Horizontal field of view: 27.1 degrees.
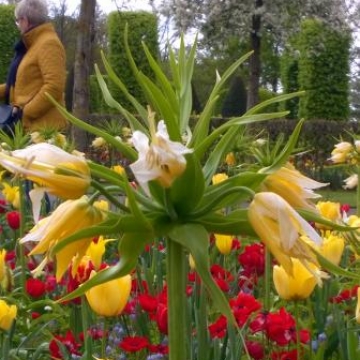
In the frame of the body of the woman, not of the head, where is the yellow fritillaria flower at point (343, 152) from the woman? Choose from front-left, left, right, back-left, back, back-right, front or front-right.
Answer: back-left

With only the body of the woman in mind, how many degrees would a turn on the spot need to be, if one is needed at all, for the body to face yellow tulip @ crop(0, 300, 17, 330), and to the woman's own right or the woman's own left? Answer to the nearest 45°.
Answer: approximately 90° to the woman's own left

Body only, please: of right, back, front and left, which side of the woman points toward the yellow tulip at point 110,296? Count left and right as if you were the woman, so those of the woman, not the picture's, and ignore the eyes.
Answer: left

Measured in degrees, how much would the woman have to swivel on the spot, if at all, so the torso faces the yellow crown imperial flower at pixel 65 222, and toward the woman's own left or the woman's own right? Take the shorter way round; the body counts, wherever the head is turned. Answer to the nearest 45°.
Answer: approximately 90° to the woman's own left

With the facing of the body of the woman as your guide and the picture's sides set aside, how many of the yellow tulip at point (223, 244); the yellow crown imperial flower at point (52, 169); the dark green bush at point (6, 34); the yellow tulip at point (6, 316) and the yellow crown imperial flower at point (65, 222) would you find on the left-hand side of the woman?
4

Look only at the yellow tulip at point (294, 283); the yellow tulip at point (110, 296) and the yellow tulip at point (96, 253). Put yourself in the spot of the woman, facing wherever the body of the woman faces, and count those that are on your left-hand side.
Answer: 3

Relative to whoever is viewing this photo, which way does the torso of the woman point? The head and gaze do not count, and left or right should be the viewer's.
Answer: facing to the left of the viewer

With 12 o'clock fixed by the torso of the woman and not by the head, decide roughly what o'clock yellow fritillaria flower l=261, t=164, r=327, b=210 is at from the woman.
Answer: The yellow fritillaria flower is roughly at 9 o'clock from the woman.

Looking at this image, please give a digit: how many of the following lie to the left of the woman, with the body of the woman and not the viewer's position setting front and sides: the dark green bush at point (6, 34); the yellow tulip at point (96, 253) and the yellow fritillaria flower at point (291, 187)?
2

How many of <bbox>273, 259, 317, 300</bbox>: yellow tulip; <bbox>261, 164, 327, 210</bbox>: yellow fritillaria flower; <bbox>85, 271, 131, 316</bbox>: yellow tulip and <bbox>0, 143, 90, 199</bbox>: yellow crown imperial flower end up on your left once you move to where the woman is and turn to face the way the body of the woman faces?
4

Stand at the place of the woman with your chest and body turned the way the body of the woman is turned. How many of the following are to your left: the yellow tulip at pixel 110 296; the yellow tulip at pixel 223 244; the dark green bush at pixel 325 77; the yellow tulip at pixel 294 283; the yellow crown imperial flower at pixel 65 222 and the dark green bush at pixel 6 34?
4

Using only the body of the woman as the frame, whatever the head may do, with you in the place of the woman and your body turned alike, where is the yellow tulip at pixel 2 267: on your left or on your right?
on your left

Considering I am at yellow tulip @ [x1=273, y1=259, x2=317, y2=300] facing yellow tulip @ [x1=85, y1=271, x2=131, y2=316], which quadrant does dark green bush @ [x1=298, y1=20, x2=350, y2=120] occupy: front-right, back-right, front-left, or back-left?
back-right

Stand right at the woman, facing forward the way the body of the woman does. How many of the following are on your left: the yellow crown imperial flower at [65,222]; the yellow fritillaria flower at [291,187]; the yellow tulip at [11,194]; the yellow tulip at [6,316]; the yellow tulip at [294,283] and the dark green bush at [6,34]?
5

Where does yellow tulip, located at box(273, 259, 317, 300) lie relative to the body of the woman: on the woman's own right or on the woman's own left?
on the woman's own left

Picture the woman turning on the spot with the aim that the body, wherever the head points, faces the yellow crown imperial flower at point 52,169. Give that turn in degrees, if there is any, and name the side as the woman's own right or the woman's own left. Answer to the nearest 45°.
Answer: approximately 90° to the woman's own left
